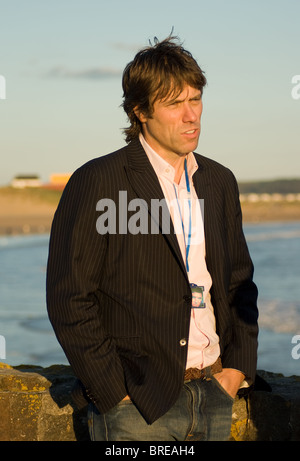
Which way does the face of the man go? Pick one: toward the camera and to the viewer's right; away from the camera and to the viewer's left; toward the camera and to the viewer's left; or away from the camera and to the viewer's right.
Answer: toward the camera and to the viewer's right

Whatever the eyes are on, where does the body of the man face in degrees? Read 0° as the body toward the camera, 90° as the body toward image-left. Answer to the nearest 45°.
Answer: approximately 315°

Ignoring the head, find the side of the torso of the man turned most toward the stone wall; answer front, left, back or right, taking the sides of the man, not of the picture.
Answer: back
